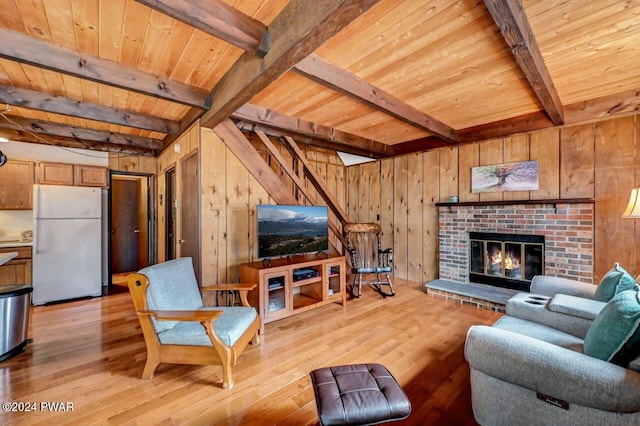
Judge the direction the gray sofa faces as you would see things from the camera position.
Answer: facing away from the viewer and to the left of the viewer

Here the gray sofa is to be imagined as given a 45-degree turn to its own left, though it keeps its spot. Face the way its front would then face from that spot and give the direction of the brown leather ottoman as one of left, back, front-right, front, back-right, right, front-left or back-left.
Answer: front-left

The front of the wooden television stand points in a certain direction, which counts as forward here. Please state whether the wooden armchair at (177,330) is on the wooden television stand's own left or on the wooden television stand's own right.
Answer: on the wooden television stand's own right

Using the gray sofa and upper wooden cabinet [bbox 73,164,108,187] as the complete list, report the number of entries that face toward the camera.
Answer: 1

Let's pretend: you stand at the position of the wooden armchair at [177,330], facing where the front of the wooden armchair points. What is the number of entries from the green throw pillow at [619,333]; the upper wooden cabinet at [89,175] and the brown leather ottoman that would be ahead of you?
2

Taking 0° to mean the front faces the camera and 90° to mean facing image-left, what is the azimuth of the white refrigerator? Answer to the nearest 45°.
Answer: approximately 315°

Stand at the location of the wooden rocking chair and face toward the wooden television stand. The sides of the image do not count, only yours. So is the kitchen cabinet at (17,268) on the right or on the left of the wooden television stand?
right

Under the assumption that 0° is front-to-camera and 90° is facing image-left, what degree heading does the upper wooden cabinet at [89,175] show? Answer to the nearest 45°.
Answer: approximately 0°

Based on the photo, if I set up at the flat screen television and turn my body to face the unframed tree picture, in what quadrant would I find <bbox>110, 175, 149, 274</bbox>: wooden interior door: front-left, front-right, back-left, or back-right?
back-left

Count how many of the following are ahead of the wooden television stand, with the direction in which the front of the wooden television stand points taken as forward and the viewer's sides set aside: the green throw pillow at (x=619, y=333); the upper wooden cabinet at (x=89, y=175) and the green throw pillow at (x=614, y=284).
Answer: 2
